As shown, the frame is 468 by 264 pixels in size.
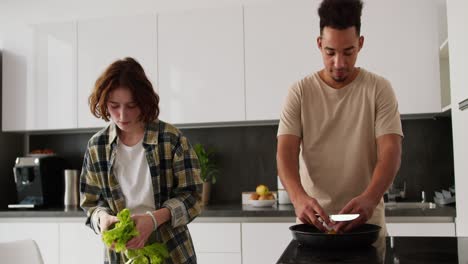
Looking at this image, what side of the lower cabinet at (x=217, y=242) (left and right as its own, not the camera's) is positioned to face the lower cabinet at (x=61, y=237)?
right

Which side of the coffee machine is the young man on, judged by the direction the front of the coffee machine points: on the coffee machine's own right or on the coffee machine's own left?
on the coffee machine's own left
